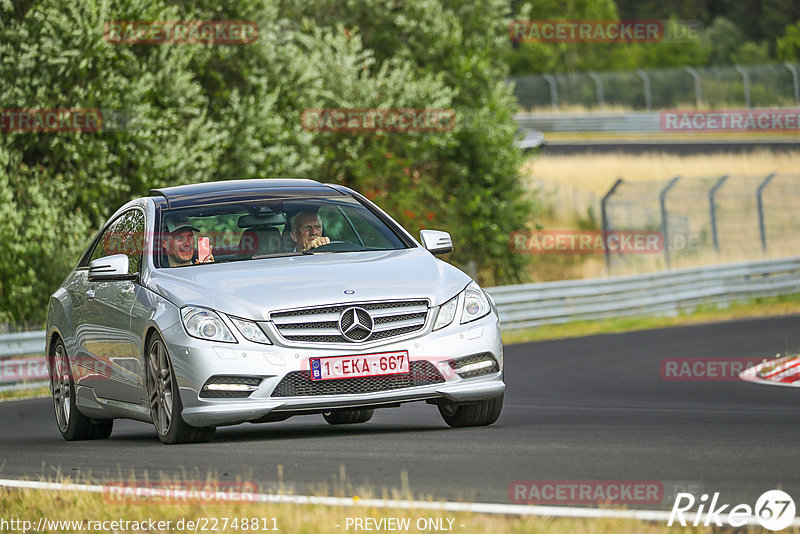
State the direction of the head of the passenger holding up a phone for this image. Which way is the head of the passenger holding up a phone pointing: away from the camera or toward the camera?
toward the camera

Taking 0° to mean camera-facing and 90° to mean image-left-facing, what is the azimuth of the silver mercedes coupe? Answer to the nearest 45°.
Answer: approximately 315°

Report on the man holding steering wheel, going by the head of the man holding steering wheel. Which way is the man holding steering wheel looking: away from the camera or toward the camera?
toward the camera
